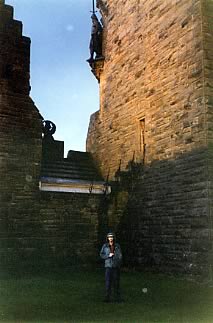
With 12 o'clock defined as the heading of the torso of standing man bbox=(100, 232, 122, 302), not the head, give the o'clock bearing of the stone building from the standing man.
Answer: The stone building is roughly at 5 o'clock from the standing man.

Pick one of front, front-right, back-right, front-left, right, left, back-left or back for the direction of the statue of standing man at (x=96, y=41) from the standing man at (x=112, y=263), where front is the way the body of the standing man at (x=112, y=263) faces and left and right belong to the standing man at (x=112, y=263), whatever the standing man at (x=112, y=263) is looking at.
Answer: back

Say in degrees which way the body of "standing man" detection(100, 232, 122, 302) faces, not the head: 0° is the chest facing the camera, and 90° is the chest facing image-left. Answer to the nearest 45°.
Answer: approximately 0°

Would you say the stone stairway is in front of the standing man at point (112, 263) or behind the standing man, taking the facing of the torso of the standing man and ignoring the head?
behind

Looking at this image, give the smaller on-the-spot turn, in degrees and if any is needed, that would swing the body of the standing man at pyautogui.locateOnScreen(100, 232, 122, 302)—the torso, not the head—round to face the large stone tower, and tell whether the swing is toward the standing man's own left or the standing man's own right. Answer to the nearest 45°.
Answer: approximately 180°

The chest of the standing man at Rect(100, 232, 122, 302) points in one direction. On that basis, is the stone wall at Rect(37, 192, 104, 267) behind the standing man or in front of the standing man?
behind

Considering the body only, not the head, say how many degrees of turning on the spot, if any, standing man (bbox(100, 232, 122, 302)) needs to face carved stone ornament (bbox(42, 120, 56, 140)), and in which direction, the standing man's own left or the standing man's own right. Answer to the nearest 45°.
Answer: approximately 180°
